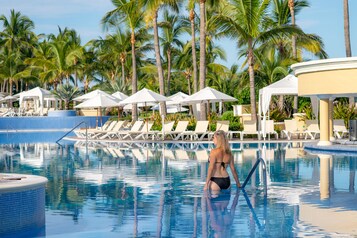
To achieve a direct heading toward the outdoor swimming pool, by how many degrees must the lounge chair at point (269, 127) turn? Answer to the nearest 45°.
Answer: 0° — it already faces it

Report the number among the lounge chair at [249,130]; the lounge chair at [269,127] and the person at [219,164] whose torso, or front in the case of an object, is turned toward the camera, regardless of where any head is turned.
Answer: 2

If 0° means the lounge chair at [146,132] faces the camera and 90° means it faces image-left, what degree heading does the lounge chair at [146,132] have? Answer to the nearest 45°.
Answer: approximately 45°

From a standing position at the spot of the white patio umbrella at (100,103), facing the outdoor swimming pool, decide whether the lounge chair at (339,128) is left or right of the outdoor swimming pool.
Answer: left

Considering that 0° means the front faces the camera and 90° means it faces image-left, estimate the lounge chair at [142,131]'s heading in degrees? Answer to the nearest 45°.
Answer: approximately 45°

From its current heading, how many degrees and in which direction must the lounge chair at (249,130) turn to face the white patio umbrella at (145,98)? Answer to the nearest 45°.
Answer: approximately 90° to its right

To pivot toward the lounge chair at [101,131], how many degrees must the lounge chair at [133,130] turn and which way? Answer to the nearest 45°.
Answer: approximately 90° to its right

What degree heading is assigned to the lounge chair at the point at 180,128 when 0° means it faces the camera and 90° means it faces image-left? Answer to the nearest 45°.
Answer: approximately 45°
